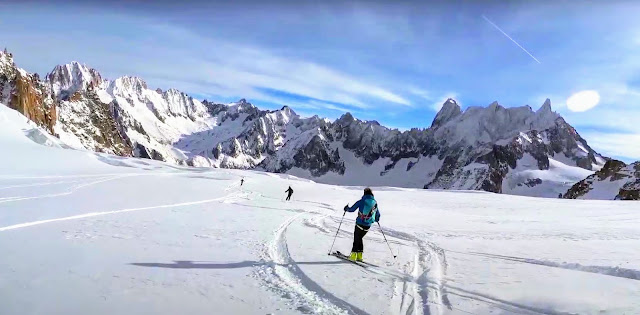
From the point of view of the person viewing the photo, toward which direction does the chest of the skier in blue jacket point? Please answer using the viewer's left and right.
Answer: facing away from the viewer and to the left of the viewer
